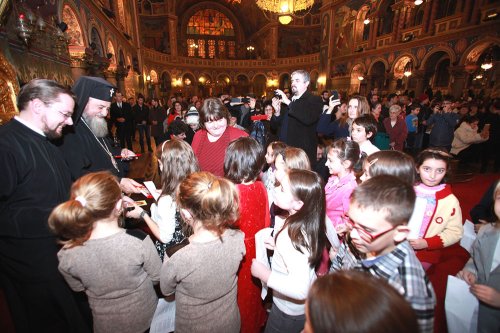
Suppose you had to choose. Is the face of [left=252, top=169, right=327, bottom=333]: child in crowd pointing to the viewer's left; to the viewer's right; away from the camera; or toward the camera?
to the viewer's left

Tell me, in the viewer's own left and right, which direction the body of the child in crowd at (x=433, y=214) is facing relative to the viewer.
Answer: facing the viewer and to the left of the viewer

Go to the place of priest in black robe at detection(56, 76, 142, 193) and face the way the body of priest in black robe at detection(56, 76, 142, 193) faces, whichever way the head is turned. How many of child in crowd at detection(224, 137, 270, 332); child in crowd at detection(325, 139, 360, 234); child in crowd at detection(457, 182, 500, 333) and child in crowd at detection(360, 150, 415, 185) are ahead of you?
4

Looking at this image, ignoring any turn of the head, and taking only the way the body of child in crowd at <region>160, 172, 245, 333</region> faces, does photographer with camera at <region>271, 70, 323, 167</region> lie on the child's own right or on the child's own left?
on the child's own right

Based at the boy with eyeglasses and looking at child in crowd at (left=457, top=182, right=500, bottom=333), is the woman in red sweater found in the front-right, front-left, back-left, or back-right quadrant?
back-left

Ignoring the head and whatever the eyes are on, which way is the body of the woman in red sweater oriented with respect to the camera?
toward the camera

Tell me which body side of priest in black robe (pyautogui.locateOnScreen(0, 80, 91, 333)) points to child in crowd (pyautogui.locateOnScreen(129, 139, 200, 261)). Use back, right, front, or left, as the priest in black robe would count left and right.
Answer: front

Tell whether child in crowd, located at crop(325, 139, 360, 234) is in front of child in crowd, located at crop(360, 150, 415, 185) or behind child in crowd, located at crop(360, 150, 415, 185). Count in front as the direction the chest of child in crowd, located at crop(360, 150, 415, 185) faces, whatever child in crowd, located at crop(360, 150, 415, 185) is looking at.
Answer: in front

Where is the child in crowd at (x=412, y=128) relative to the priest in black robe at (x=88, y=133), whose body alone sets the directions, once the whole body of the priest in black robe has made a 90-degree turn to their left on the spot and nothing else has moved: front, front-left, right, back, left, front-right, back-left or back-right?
front-right

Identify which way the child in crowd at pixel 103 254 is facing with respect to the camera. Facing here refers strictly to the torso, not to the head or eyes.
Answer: away from the camera

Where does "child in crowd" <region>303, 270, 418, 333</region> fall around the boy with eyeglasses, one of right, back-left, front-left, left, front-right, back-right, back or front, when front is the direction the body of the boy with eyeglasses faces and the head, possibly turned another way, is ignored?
front-left

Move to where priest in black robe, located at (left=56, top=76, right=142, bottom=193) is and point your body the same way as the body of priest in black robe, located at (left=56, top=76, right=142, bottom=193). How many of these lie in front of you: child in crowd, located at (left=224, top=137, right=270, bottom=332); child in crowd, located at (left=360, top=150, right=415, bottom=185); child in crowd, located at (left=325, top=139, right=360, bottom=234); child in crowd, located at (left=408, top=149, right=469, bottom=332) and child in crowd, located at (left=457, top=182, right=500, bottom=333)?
5

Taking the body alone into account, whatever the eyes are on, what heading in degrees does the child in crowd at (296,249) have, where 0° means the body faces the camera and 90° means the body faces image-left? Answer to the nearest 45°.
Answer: approximately 90°

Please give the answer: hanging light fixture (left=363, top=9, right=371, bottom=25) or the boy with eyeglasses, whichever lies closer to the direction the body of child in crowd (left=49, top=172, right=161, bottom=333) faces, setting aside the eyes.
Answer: the hanging light fixture

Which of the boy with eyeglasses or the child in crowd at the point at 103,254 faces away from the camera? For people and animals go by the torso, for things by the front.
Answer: the child in crowd

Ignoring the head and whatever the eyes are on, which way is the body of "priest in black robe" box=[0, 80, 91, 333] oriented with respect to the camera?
to the viewer's right

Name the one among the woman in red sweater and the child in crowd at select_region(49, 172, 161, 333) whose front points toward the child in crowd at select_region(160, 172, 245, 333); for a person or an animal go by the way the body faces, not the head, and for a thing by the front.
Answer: the woman in red sweater

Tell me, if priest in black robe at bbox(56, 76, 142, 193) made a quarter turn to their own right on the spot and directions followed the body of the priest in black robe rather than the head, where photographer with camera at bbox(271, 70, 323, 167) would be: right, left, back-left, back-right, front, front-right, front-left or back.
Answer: back-left

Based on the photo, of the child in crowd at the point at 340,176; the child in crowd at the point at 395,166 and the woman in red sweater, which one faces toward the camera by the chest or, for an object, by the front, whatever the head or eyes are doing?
the woman in red sweater
